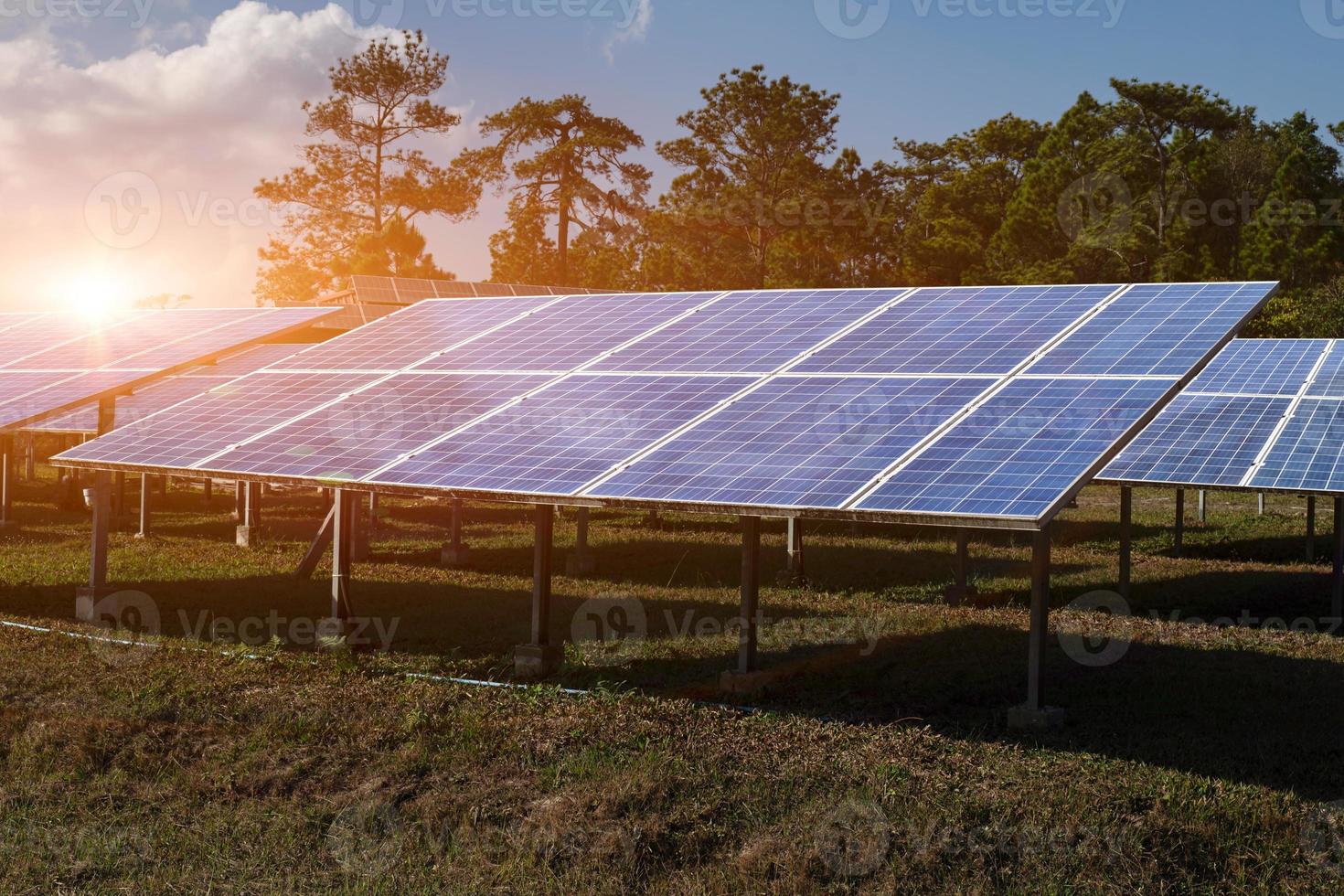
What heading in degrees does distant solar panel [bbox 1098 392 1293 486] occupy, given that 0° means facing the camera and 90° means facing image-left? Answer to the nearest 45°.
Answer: approximately 45°

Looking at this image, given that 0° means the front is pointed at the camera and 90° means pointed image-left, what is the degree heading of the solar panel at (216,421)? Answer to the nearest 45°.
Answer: approximately 45°

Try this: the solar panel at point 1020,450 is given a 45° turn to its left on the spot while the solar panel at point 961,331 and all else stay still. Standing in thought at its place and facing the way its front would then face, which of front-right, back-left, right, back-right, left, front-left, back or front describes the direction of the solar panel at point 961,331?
back

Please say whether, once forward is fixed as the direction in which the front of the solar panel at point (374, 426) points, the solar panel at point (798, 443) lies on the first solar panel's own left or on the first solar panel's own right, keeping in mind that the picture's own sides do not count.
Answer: on the first solar panel's own left

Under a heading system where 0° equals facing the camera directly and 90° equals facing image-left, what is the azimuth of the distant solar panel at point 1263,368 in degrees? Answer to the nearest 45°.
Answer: approximately 45°

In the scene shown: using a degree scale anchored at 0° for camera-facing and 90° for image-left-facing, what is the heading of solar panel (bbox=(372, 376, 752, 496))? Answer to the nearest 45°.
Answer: approximately 45°

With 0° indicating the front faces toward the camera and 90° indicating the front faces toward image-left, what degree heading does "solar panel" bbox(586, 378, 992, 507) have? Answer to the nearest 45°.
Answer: approximately 45°
